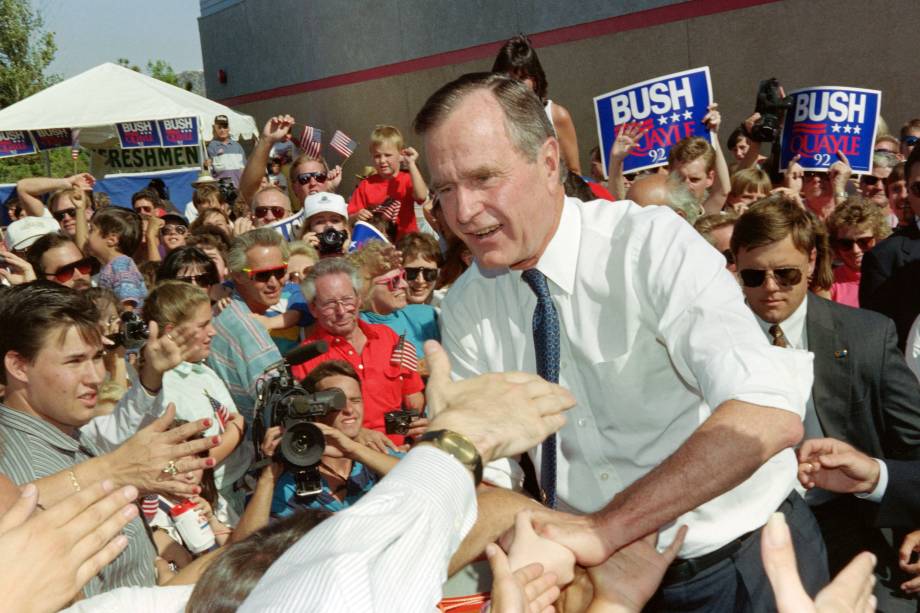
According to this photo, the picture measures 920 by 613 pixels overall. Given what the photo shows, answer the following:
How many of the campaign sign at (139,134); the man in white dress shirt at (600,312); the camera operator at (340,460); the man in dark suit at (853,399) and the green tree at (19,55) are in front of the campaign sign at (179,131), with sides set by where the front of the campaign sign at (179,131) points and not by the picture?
3

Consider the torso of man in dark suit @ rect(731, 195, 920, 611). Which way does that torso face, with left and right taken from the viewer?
facing the viewer and to the left of the viewer

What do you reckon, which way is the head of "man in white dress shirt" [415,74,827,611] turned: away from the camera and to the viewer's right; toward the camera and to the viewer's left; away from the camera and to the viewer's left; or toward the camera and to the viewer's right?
toward the camera and to the viewer's left

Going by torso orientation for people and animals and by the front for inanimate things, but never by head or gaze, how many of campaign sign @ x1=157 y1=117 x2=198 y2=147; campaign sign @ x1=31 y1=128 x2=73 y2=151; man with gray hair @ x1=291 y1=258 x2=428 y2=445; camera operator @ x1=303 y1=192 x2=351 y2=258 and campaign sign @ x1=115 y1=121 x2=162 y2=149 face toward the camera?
5

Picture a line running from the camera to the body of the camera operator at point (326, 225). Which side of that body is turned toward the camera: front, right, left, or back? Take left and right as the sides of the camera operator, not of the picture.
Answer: front

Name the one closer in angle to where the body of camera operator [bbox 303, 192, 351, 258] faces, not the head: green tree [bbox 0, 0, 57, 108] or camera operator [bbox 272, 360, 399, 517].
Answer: the camera operator

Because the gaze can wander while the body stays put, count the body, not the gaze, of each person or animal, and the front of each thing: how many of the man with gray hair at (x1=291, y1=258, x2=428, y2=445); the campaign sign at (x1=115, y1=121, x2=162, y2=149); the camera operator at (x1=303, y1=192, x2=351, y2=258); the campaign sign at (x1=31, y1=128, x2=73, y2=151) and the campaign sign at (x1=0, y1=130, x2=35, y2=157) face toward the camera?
5

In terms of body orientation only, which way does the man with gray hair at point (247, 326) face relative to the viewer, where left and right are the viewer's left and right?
facing the viewer and to the right of the viewer

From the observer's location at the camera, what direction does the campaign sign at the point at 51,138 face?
facing the viewer

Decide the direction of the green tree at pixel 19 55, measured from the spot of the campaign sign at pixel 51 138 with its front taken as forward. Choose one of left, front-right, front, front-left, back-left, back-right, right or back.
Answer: back

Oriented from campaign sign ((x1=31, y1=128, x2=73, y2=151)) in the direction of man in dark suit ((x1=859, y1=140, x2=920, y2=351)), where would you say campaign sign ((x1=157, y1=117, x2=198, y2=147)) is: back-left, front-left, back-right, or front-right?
front-left

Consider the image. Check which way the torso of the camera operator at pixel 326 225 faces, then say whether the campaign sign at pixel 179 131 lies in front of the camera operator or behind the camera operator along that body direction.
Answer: behind

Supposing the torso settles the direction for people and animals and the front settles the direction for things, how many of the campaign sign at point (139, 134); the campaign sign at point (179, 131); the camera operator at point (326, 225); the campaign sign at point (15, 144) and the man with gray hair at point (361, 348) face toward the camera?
5

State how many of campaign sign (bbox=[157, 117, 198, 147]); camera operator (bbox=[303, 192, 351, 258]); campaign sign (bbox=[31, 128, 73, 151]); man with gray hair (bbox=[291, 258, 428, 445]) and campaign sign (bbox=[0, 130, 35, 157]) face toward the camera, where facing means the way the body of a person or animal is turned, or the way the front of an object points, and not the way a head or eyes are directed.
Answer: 5

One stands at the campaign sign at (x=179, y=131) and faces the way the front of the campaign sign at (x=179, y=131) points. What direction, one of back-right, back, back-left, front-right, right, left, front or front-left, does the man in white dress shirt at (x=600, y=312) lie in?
front
